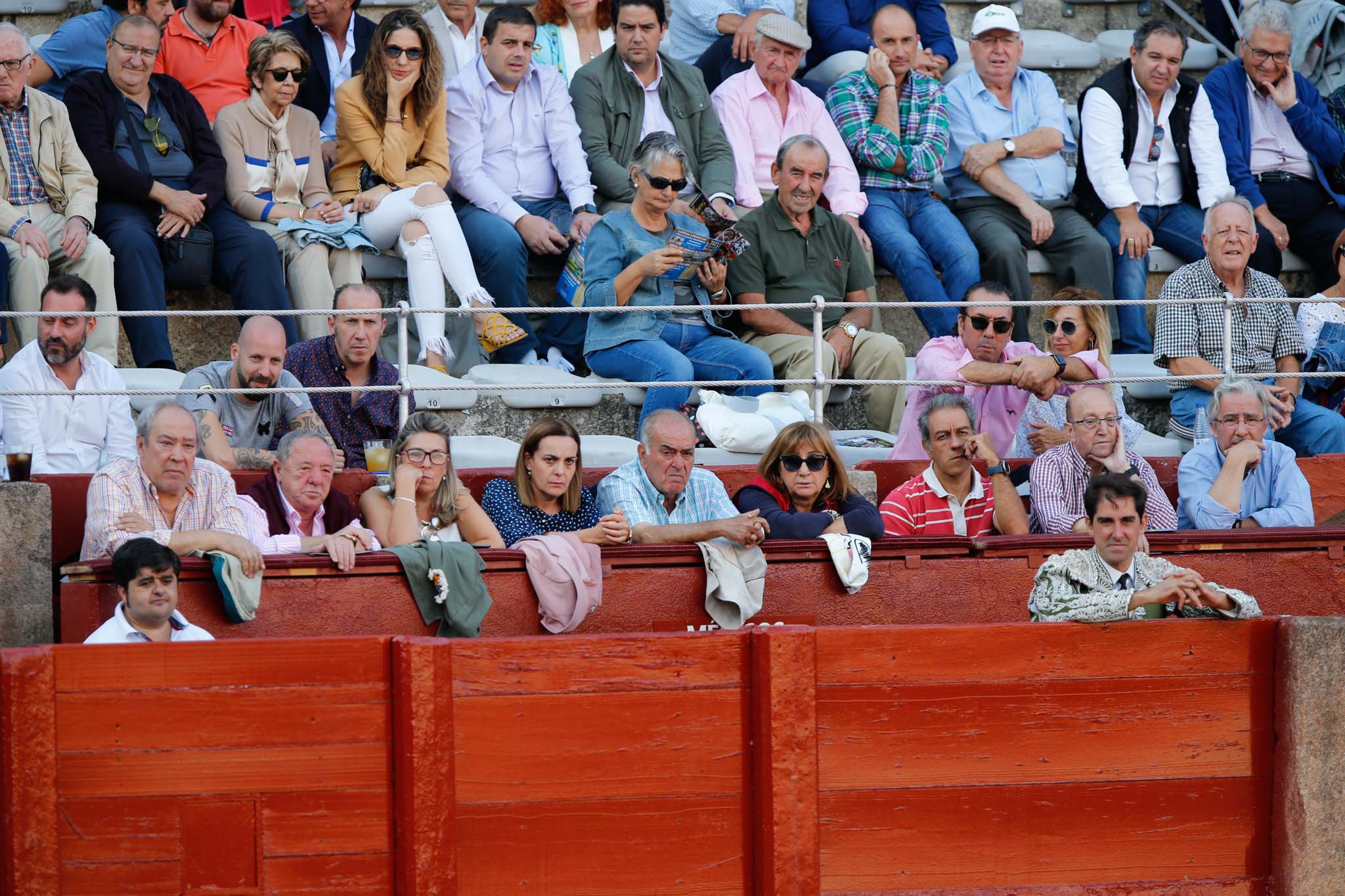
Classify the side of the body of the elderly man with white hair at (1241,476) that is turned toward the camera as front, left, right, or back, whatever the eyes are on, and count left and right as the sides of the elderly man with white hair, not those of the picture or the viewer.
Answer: front

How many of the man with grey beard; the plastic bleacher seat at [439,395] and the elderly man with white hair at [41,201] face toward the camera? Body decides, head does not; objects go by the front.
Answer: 3

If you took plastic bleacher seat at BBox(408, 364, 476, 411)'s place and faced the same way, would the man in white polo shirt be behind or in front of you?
in front

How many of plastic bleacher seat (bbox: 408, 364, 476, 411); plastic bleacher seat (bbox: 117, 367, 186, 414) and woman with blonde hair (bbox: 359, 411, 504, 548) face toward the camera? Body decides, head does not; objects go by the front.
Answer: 3

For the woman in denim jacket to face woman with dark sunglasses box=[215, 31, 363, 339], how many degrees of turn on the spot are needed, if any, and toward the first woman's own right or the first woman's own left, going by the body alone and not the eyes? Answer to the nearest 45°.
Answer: approximately 135° to the first woman's own right

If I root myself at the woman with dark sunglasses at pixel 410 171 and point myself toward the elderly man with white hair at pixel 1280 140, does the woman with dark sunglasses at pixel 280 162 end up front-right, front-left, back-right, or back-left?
back-left

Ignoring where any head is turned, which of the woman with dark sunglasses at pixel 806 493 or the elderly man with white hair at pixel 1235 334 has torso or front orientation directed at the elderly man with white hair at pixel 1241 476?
the elderly man with white hair at pixel 1235 334

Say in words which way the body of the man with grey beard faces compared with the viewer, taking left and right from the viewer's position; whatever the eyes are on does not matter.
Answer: facing the viewer

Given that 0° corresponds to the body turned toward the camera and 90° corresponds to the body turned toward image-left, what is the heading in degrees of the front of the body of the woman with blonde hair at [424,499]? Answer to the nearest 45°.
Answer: approximately 0°
